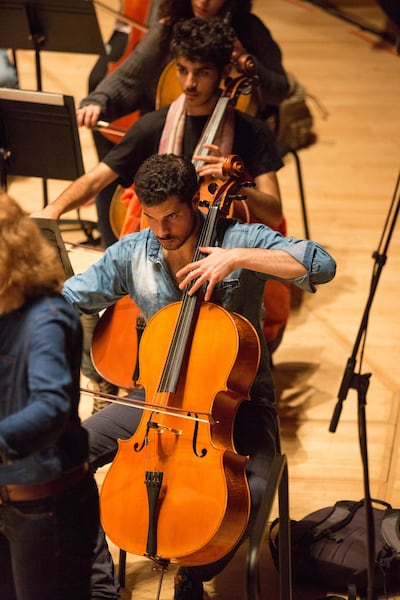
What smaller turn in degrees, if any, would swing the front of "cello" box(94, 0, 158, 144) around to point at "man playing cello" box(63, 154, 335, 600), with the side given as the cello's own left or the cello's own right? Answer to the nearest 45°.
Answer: approximately 45° to the cello's own left

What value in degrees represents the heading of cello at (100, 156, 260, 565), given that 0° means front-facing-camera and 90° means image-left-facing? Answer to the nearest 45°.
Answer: approximately 45°

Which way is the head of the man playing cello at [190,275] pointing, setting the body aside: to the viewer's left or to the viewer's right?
to the viewer's left

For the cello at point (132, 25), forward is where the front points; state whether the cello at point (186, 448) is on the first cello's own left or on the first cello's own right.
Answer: on the first cello's own left

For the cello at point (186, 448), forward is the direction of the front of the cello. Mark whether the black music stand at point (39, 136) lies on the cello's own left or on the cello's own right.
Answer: on the cello's own right

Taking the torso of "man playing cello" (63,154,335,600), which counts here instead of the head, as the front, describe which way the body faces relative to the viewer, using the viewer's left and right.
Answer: facing the viewer and to the left of the viewer

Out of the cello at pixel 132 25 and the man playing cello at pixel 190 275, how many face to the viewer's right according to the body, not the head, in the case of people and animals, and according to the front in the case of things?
0

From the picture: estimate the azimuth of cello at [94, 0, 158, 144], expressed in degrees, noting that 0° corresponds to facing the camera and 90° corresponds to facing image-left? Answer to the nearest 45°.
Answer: approximately 45°

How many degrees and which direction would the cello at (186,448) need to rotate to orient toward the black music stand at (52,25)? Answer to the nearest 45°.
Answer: approximately 135° to its right
